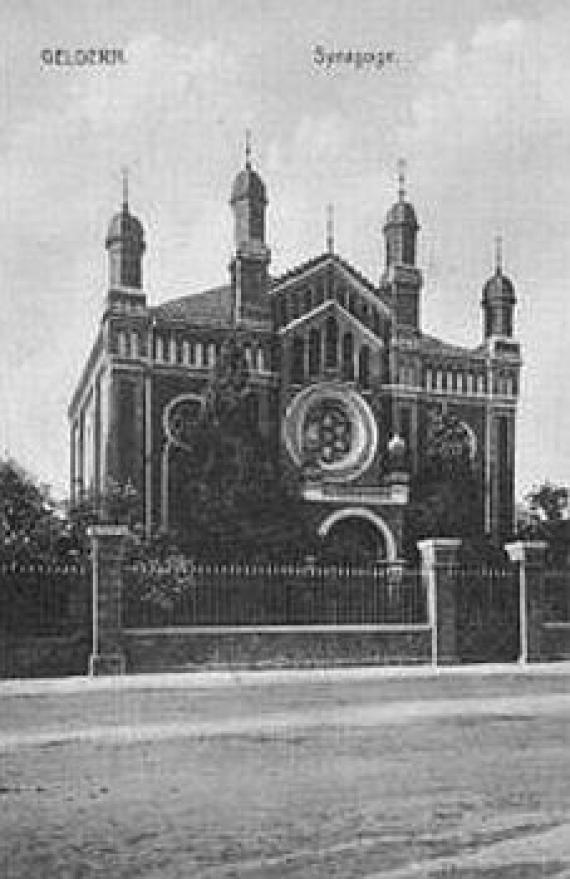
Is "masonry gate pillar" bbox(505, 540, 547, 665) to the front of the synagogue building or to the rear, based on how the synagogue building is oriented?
to the front

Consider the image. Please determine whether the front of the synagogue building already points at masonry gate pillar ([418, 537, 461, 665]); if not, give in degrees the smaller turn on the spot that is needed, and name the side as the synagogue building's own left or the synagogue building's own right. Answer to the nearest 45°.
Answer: approximately 45° to the synagogue building's own right

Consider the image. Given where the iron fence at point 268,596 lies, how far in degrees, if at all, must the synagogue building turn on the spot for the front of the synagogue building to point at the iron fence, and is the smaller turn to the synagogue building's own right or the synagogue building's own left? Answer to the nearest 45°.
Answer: approximately 45° to the synagogue building's own right

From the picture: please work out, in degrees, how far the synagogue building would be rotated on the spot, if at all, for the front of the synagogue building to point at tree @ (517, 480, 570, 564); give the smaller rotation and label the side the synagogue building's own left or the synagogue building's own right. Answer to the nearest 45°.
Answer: approximately 45° to the synagogue building's own left

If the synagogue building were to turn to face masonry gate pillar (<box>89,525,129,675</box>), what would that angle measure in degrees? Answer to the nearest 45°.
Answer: approximately 45° to its right

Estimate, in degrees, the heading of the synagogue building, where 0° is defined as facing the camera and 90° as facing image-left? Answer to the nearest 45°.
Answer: approximately 315°
